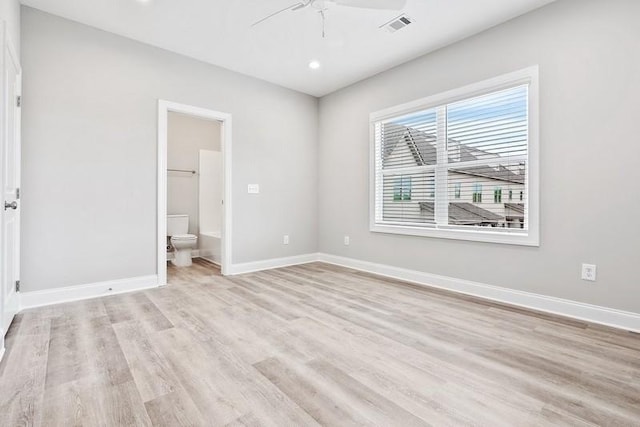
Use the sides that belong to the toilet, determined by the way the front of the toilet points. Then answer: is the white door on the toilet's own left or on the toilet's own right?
on the toilet's own right

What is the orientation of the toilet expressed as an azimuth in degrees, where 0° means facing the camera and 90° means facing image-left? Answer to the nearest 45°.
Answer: approximately 315°

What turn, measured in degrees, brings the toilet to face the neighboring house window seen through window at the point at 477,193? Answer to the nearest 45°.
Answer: approximately 90° to its left

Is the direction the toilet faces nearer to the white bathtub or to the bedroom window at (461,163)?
the bedroom window
